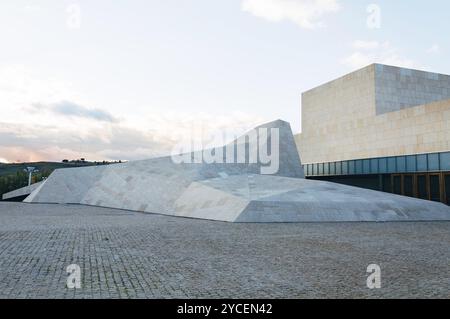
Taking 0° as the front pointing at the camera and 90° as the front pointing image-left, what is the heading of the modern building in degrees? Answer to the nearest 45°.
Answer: approximately 45°

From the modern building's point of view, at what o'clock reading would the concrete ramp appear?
The concrete ramp is roughly at 1 o'clock from the modern building.

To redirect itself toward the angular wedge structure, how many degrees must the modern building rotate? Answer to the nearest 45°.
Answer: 0° — it already faces it
